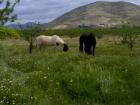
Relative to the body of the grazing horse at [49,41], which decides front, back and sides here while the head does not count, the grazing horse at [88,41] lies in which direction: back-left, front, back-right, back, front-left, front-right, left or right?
front-right

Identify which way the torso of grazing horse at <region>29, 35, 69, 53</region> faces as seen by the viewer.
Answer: to the viewer's right
